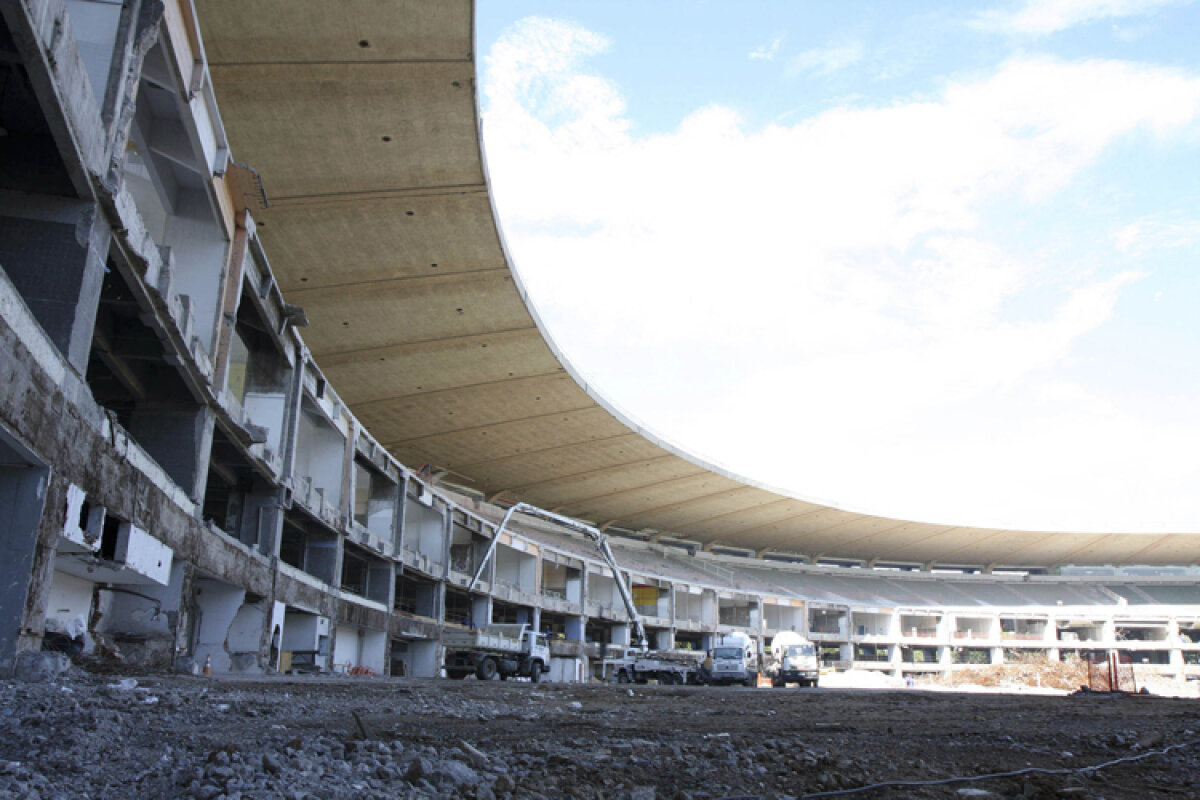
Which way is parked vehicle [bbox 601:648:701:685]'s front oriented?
to the viewer's left

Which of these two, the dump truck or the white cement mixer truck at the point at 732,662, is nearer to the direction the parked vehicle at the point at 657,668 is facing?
the dump truck

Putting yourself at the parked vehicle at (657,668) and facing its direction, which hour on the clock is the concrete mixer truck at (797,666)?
The concrete mixer truck is roughly at 5 o'clock from the parked vehicle.

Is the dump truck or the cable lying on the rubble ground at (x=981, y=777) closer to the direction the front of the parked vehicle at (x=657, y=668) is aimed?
the dump truck

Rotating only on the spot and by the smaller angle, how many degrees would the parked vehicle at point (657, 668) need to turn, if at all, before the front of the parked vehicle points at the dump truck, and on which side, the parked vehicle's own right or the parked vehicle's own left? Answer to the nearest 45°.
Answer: approximately 45° to the parked vehicle's own left

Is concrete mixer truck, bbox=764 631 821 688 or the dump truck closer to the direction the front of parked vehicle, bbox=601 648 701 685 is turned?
the dump truck

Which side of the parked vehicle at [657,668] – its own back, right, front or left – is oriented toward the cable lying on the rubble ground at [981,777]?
left

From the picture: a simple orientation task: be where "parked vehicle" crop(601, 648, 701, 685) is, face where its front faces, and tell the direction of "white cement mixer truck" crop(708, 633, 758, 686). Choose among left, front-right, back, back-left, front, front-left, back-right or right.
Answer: back

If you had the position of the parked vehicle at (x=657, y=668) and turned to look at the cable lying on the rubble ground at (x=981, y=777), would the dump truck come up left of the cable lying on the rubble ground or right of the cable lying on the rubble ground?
right

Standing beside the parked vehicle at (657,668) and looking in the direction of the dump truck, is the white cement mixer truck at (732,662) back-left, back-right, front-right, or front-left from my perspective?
back-left
